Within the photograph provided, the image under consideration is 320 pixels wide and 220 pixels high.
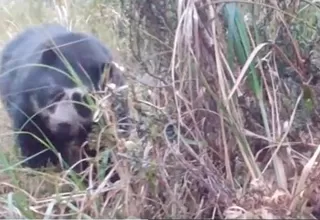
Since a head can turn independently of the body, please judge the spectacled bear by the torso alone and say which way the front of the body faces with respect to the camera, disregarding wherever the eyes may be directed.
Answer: toward the camera
